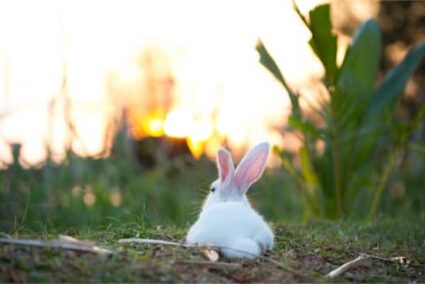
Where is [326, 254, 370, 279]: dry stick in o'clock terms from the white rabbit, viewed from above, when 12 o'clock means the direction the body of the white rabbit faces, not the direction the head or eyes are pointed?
The dry stick is roughly at 5 o'clock from the white rabbit.

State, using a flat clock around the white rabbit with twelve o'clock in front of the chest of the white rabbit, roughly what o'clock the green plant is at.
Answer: The green plant is roughly at 2 o'clock from the white rabbit.

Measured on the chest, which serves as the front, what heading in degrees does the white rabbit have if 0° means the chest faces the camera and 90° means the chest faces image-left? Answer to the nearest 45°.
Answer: approximately 135°

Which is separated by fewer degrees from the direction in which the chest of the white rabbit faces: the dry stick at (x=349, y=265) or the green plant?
the green plant

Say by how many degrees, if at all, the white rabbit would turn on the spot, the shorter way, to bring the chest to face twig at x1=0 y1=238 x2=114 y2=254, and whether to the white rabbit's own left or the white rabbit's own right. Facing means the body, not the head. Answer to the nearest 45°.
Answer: approximately 90° to the white rabbit's own left

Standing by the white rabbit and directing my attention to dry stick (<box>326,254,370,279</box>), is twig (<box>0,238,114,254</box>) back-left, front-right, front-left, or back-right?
back-right
